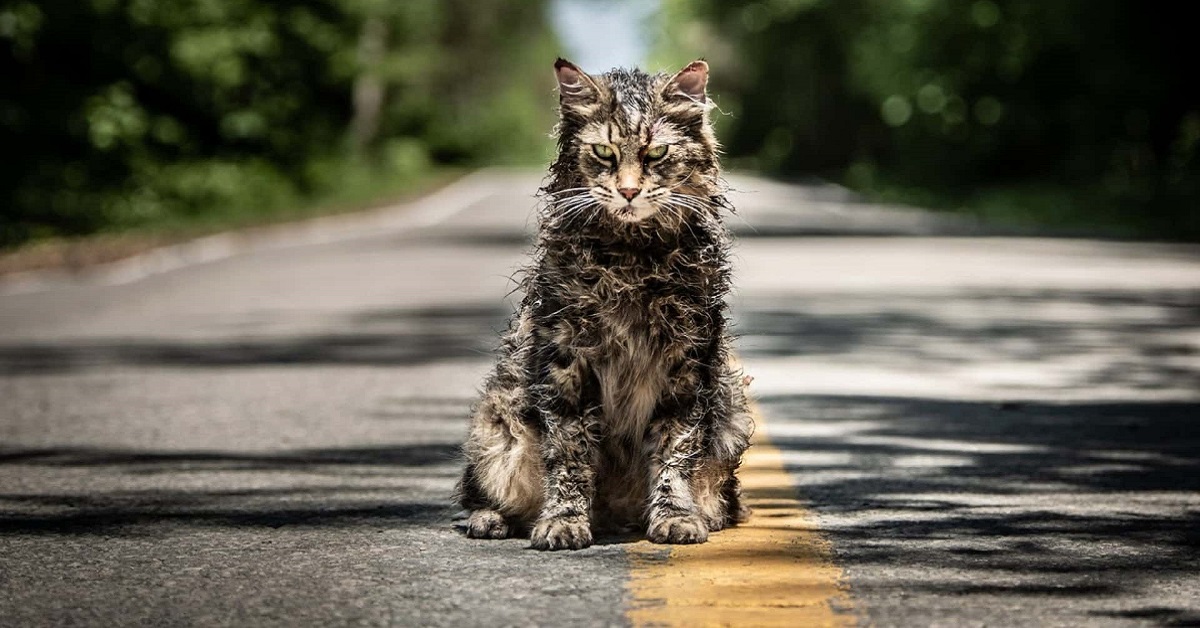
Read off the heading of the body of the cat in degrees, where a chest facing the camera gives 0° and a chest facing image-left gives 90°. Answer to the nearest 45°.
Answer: approximately 0°
